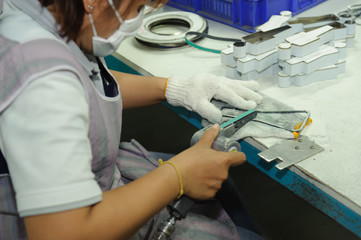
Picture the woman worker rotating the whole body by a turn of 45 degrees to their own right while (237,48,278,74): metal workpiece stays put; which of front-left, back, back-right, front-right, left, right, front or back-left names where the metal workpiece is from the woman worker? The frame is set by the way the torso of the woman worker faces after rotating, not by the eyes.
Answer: left

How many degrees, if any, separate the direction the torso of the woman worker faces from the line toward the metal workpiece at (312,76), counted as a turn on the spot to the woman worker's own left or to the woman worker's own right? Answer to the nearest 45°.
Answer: approximately 45° to the woman worker's own left

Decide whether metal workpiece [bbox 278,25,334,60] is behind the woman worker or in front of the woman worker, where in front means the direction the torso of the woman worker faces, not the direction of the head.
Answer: in front

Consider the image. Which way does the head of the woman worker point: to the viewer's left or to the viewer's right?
to the viewer's right

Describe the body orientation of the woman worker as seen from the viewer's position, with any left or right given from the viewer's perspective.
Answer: facing to the right of the viewer

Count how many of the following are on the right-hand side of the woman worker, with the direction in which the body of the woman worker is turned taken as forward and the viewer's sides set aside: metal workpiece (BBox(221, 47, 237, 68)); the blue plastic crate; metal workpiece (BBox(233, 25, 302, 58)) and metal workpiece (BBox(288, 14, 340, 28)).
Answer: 0

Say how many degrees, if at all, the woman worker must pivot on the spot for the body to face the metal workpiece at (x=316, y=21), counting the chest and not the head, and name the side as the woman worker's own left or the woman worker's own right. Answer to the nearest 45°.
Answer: approximately 45° to the woman worker's own left

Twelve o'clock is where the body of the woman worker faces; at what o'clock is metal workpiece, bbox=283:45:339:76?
The metal workpiece is roughly at 11 o'clock from the woman worker.

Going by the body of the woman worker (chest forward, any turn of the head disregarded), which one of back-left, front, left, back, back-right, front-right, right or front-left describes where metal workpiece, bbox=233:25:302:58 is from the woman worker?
front-left

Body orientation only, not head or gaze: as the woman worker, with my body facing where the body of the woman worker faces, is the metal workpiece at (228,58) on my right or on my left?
on my left

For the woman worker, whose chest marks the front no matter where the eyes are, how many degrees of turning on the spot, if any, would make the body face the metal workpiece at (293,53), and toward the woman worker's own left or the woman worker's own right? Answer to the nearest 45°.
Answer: approximately 45° to the woman worker's own left
